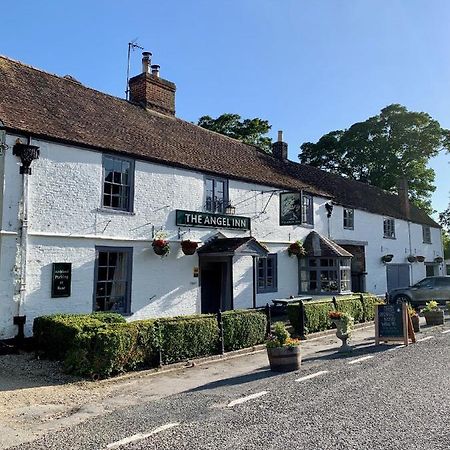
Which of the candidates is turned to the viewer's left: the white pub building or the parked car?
the parked car

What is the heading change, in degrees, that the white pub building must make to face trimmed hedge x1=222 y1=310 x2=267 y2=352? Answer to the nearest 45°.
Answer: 0° — it already faces it

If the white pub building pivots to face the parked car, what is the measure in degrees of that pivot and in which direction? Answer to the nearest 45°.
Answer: approximately 90° to its left

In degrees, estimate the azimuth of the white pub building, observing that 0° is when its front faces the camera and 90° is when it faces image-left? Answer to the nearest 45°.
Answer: approximately 315°

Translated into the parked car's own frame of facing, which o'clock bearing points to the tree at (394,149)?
The tree is roughly at 3 o'clock from the parked car.

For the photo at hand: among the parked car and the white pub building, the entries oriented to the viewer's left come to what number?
1

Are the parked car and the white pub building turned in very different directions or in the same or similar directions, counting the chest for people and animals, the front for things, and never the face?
very different directions

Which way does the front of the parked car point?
to the viewer's left

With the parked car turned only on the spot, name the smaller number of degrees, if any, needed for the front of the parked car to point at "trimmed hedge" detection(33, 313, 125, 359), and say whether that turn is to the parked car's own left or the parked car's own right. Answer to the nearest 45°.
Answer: approximately 45° to the parked car's own left

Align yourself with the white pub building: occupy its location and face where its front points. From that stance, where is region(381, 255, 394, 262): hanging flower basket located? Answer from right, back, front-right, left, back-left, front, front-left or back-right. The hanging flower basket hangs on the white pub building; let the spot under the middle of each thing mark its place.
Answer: left

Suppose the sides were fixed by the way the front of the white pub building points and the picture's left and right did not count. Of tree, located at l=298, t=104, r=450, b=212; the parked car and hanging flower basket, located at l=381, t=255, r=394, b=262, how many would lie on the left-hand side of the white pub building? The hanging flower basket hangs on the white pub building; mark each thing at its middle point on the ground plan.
3

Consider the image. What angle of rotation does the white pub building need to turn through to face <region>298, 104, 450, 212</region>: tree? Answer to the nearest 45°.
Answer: approximately 90° to its left
